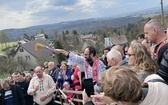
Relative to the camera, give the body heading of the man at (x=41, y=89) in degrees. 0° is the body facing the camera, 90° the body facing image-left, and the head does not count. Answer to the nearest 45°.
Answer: approximately 0°

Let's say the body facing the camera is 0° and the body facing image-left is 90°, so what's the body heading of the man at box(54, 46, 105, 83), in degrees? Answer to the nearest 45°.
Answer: approximately 45°

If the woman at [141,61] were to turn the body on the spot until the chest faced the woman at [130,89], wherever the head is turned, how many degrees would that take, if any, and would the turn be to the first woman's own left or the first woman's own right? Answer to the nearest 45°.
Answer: approximately 90° to the first woman's own left

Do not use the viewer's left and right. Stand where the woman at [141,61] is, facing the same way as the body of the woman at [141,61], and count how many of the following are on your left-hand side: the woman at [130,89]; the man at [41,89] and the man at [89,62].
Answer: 1

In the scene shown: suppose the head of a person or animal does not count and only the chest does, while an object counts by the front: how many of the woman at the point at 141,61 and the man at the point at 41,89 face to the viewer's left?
1

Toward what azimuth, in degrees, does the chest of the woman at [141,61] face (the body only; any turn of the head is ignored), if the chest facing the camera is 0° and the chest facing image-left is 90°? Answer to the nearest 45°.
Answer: approximately 90°
